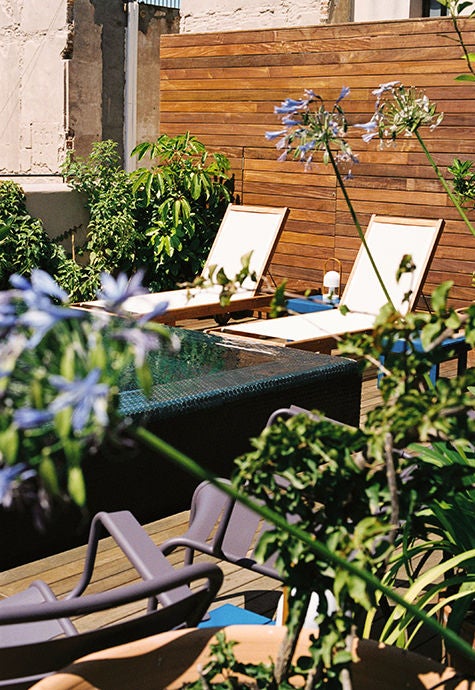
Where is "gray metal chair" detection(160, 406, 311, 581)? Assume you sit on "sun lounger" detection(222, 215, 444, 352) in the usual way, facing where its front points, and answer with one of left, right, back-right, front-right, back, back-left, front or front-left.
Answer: front-left

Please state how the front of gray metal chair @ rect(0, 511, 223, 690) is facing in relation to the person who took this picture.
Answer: facing away from the viewer and to the left of the viewer

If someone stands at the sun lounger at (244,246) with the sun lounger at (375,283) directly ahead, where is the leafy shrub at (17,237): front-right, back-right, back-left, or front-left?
back-right

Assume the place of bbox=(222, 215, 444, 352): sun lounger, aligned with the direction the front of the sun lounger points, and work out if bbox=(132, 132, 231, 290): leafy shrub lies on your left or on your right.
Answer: on your right

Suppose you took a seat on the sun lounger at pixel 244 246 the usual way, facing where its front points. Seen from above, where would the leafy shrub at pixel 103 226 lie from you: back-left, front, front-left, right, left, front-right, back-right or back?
right

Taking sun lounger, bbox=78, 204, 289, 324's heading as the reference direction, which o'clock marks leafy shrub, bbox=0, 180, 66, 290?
The leafy shrub is roughly at 2 o'clock from the sun lounger.

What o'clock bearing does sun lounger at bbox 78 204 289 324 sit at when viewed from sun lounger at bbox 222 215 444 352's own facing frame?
sun lounger at bbox 78 204 289 324 is roughly at 3 o'clock from sun lounger at bbox 222 215 444 352.

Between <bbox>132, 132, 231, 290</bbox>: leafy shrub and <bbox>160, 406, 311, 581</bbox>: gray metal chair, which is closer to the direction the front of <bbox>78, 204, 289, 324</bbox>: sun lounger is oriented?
the gray metal chair

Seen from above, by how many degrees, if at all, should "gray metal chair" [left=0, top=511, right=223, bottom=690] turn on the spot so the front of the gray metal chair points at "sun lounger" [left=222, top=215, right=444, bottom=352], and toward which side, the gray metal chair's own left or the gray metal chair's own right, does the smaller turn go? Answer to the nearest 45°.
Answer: approximately 45° to the gray metal chair's own right

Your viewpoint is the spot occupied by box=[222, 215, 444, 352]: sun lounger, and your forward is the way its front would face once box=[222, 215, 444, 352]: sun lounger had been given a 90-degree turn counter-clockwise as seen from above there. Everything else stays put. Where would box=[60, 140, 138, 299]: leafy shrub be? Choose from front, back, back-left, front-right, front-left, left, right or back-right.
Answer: back

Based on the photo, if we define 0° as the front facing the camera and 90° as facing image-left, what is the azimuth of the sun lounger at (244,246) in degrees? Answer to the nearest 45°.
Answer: approximately 45°

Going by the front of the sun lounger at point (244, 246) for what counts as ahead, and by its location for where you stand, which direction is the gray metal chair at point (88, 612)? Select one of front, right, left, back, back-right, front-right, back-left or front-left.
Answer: front-left

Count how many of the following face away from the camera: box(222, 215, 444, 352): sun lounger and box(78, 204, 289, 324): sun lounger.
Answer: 0

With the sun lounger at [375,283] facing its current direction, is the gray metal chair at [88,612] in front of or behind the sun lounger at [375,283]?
in front
